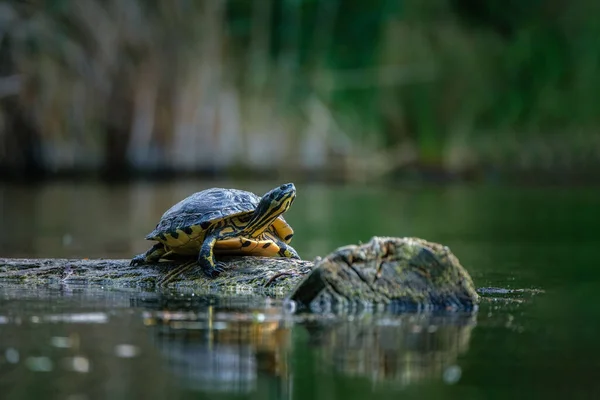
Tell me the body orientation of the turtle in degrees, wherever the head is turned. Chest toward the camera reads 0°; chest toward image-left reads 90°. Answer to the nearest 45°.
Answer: approximately 315°

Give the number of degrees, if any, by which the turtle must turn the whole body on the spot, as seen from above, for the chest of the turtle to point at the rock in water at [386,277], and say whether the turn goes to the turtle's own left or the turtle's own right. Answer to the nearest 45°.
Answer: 0° — it already faces it
